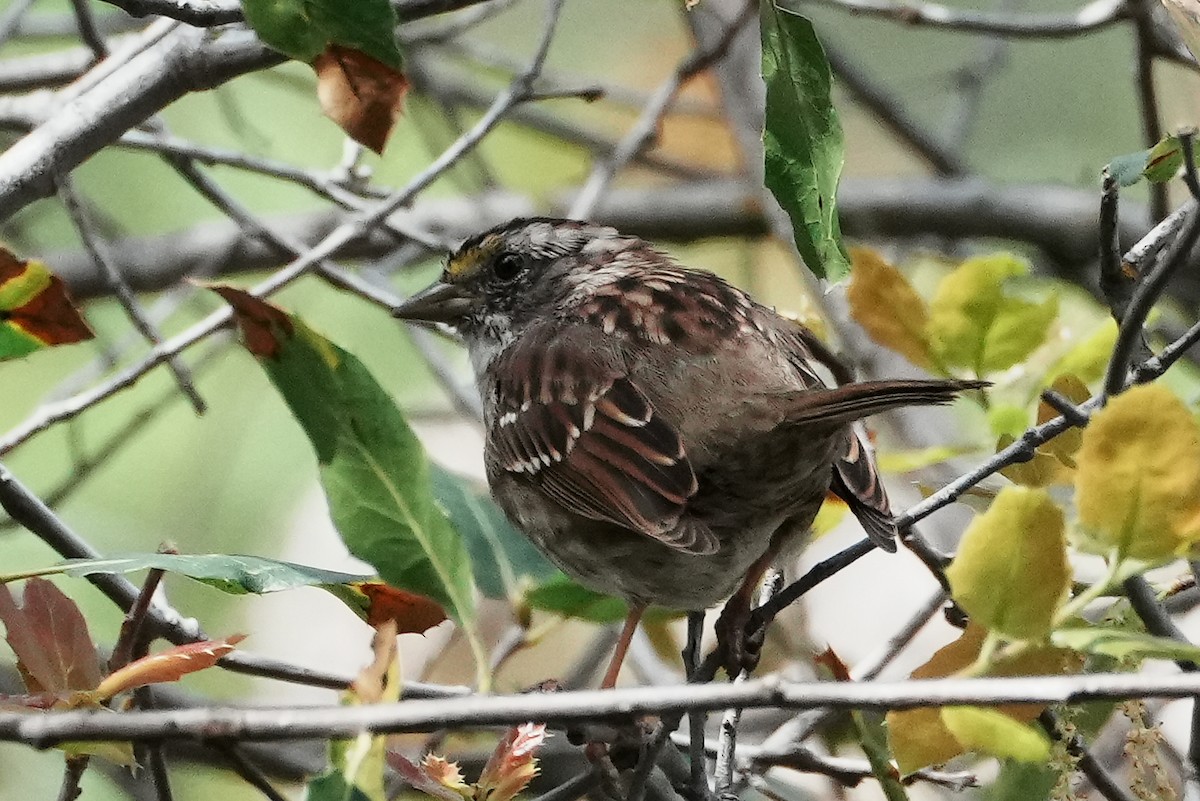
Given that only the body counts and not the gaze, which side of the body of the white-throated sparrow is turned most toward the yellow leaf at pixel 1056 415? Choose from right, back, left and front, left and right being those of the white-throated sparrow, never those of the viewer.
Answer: back

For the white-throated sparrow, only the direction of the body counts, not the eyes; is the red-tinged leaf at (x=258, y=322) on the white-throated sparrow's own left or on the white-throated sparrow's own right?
on the white-throated sparrow's own left

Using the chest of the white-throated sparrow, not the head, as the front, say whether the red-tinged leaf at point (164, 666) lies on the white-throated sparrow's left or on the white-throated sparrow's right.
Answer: on the white-throated sparrow's left

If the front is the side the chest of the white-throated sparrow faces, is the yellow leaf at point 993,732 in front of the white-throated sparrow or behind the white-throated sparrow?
behind

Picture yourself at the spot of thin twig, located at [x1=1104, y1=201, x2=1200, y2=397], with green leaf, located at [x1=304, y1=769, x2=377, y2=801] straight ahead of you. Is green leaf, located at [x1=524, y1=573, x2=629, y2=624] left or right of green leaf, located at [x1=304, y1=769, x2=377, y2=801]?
right

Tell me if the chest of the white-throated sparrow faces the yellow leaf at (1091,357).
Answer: no

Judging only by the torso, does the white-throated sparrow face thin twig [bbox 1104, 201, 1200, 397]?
no

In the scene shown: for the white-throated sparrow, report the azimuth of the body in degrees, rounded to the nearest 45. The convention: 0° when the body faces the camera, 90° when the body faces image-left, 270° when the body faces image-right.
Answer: approximately 135°

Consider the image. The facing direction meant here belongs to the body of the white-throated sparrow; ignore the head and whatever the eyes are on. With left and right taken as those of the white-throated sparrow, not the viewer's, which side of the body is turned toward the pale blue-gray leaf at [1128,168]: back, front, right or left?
back

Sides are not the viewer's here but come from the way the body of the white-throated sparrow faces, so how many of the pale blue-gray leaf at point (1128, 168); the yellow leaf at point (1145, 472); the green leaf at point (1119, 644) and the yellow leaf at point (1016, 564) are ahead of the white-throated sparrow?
0
